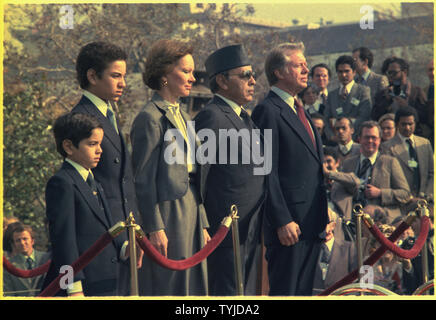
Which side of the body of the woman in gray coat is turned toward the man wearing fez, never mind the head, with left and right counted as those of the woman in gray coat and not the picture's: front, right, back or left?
left

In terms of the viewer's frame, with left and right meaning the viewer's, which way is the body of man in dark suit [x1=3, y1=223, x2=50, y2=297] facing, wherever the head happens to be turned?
facing the viewer

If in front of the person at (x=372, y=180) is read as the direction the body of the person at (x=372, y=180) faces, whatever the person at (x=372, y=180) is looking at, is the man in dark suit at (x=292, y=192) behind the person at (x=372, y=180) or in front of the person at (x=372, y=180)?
in front

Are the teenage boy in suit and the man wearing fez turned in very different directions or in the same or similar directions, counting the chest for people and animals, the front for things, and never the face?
same or similar directions

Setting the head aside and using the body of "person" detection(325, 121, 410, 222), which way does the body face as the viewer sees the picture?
toward the camera

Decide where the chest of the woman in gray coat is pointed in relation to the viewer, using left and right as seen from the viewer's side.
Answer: facing the viewer and to the right of the viewer

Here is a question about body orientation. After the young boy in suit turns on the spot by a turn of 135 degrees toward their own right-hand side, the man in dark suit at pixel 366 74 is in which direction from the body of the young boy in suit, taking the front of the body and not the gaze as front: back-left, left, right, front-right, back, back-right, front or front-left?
back-right

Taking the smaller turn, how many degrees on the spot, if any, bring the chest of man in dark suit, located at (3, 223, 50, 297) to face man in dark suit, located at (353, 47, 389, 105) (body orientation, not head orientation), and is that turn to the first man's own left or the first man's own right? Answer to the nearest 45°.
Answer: approximately 90° to the first man's own left

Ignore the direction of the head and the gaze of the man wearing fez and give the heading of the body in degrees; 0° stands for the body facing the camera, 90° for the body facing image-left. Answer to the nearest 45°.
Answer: approximately 315°

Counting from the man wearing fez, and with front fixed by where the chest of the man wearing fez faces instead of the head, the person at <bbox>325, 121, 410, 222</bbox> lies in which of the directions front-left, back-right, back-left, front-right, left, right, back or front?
left

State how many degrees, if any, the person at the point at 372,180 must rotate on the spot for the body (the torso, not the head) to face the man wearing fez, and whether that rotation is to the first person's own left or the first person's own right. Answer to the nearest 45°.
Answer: approximately 45° to the first person's own right

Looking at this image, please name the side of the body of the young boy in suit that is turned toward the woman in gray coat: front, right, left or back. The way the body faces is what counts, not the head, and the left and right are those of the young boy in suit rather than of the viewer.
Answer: left

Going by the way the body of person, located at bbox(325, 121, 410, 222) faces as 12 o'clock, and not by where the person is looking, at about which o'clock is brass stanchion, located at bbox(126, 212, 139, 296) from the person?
The brass stanchion is roughly at 1 o'clock from the person.

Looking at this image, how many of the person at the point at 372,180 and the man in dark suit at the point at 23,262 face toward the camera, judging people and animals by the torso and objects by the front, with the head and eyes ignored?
2
